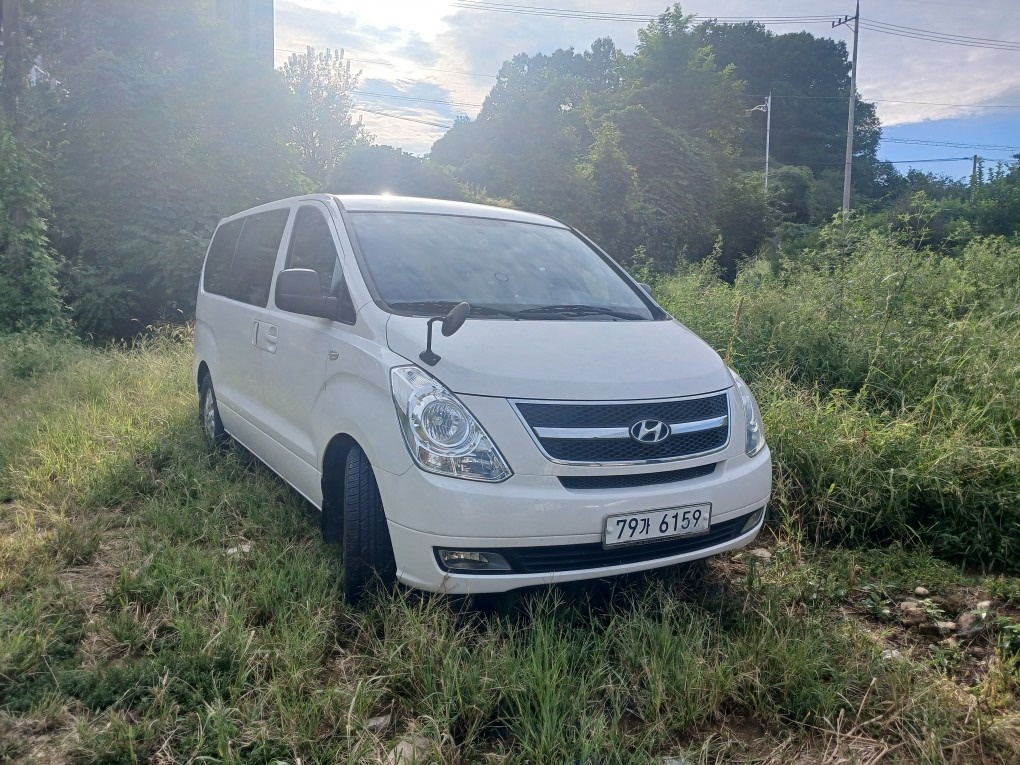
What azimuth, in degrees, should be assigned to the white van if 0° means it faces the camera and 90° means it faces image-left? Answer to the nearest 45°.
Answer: approximately 315°

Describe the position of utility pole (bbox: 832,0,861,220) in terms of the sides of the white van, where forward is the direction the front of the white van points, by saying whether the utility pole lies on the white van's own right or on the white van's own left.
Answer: on the white van's own left

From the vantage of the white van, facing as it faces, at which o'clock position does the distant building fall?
The distant building is roughly at 7 o'clock from the white van.

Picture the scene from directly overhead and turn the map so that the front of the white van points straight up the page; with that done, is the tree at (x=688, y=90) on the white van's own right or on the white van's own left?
on the white van's own left

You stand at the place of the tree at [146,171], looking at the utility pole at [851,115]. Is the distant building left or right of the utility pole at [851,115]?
left

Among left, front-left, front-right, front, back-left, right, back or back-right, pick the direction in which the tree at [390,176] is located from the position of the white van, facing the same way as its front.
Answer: back-left

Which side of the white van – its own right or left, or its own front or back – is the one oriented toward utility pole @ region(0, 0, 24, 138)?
back

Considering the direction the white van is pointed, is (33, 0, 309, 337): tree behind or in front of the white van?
behind
